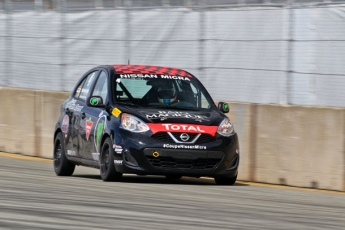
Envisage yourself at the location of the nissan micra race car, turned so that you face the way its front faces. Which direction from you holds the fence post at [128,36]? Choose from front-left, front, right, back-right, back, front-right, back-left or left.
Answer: back-left

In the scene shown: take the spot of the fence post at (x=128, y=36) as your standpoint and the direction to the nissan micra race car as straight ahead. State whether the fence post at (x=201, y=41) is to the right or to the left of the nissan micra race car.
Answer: left

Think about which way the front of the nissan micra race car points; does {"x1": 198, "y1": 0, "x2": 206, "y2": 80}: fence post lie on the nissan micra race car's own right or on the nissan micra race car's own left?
on the nissan micra race car's own left

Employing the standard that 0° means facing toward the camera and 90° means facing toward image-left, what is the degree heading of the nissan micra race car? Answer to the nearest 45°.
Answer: approximately 315°

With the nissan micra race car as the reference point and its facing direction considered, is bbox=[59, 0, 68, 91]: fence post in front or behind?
behind
